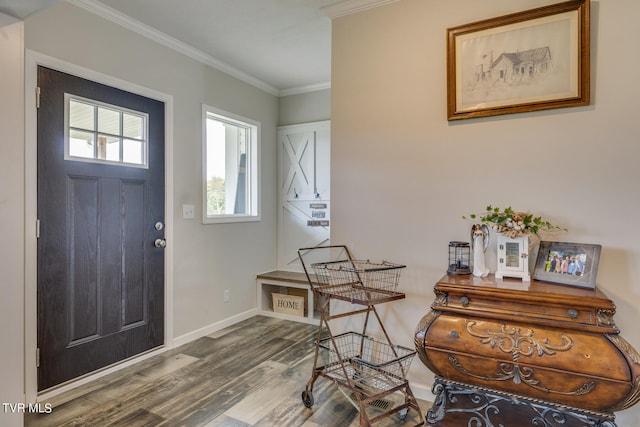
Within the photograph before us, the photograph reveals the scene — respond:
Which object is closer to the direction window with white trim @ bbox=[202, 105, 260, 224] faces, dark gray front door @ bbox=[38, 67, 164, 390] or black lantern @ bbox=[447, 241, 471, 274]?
the black lantern

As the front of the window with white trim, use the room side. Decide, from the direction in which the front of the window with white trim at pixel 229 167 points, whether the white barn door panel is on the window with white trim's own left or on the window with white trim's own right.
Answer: on the window with white trim's own left

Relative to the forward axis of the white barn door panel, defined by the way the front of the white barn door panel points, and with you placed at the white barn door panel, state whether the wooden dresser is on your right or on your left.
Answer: on your left

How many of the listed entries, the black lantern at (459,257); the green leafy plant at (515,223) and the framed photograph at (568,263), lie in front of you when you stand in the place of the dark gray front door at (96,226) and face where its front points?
3

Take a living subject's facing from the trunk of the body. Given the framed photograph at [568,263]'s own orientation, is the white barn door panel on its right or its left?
on its right

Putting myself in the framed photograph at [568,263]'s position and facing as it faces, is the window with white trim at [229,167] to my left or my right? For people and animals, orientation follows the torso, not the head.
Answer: on my right

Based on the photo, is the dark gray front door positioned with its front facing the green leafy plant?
yes

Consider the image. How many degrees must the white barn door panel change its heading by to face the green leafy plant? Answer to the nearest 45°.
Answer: approximately 90° to its left
